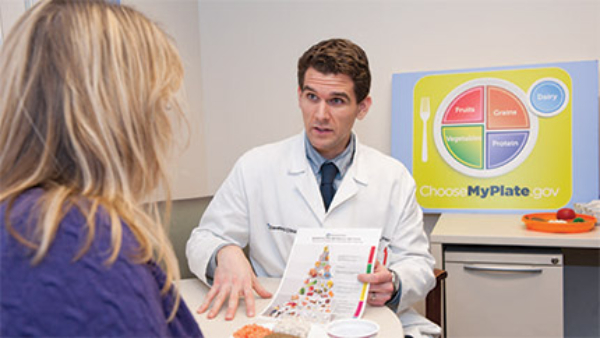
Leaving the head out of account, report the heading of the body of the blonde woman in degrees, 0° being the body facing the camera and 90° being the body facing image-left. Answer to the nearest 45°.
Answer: approximately 225°

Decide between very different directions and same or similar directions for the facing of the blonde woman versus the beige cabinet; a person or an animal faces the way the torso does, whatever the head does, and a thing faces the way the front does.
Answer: very different directions

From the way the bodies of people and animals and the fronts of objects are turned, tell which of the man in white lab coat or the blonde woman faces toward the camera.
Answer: the man in white lab coat

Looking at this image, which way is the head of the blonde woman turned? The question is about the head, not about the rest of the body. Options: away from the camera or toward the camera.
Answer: away from the camera

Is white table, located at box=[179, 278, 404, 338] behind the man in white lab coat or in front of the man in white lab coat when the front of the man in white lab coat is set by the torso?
in front

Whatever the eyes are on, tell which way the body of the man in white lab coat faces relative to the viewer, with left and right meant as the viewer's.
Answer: facing the viewer

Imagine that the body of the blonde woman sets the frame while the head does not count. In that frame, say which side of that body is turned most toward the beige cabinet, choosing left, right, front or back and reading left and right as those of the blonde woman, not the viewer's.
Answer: front

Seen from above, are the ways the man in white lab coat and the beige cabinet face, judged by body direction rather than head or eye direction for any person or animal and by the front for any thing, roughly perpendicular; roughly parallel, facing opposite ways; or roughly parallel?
roughly parallel

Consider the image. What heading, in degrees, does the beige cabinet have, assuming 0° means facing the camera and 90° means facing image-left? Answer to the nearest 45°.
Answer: approximately 0°

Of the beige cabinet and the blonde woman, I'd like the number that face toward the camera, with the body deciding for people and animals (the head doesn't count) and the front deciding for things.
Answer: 1
